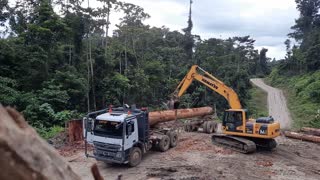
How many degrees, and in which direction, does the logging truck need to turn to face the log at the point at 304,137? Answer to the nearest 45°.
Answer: approximately 180°

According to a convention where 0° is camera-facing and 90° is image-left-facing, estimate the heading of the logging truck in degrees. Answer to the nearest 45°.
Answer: approximately 45°

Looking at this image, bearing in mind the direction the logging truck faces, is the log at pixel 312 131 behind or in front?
behind

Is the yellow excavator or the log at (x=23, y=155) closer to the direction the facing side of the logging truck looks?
the log

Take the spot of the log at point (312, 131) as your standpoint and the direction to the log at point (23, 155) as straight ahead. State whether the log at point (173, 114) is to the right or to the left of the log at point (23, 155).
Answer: right
